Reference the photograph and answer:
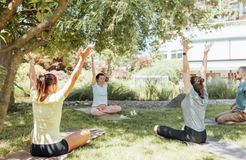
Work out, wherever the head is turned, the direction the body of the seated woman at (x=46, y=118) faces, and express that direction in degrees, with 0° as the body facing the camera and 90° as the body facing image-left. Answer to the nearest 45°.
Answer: approximately 225°

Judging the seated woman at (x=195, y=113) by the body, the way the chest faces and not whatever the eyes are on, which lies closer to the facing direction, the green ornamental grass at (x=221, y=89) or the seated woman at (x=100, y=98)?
the seated woman

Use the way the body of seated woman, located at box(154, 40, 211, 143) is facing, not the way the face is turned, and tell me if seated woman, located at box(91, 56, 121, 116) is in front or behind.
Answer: in front

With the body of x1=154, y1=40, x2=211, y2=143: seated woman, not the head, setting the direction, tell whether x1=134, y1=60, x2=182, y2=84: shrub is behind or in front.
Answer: in front

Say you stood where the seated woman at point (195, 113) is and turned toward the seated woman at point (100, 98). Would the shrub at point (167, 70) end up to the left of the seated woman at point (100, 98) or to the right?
right

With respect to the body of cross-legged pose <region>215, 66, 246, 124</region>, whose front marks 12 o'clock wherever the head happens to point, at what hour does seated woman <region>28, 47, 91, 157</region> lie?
The seated woman is roughly at 10 o'clock from the cross-legged pose.

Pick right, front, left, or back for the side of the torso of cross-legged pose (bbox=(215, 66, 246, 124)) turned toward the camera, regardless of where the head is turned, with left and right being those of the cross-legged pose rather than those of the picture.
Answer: left

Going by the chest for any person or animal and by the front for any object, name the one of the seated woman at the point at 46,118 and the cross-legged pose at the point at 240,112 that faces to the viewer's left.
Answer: the cross-legged pose

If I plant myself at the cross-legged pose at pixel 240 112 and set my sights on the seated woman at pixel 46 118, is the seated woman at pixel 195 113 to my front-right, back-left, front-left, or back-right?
front-left

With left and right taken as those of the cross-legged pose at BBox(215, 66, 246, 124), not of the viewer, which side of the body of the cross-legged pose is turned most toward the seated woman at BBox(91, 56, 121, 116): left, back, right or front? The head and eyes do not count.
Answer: front

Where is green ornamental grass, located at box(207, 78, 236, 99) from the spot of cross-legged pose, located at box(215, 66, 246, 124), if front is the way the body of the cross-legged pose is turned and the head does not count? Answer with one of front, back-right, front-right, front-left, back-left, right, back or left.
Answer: right

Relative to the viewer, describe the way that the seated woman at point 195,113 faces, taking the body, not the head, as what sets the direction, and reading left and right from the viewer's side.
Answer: facing away from the viewer and to the left of the viewer

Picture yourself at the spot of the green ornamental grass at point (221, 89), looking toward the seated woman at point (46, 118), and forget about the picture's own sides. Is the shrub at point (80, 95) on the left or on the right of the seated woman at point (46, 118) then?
right

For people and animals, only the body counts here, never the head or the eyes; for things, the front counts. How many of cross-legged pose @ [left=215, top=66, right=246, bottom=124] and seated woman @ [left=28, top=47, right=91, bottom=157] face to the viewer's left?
1

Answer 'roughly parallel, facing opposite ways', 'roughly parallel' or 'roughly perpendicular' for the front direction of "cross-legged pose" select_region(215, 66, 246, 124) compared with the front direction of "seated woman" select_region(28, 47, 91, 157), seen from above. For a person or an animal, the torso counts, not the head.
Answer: roughly perpendicular

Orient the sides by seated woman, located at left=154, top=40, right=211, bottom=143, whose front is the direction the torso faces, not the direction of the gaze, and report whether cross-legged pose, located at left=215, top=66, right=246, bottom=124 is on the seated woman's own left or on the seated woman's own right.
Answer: on the seated woman's own right
